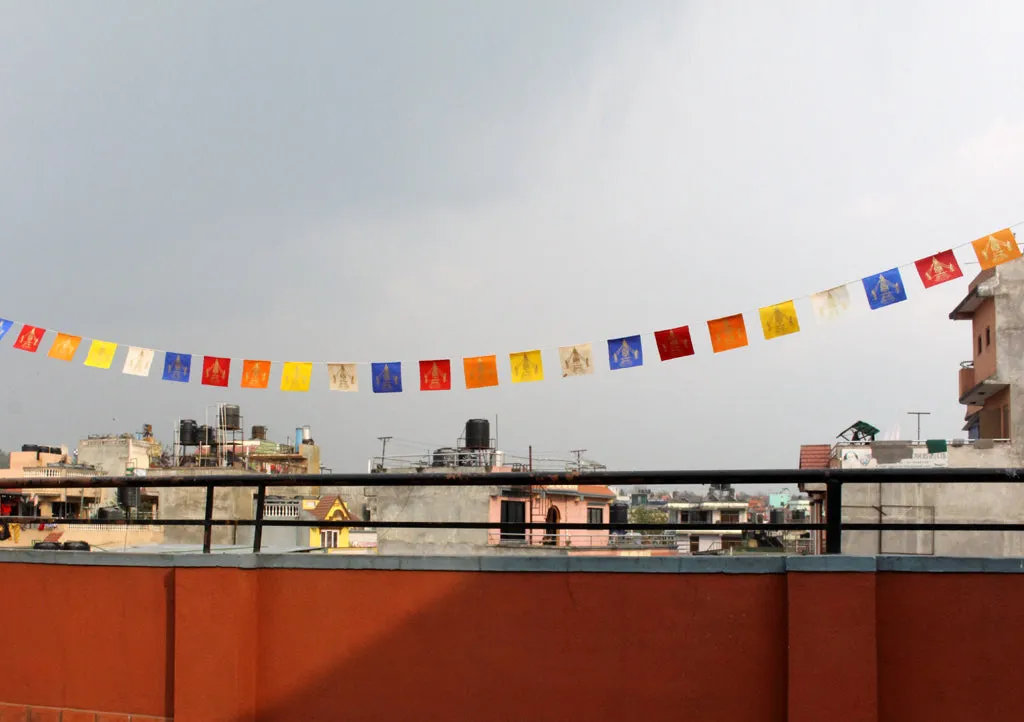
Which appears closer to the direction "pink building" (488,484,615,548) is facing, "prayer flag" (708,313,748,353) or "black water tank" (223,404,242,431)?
the prayer flag

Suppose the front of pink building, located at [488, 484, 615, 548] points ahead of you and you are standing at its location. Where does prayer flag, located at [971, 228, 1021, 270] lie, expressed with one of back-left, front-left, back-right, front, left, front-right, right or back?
front

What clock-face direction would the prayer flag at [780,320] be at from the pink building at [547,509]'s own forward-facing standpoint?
The prayer flag is roughly at 12 o'clock from the pink building.

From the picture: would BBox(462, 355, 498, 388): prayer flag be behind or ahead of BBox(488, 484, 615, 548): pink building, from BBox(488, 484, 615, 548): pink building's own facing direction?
ahead

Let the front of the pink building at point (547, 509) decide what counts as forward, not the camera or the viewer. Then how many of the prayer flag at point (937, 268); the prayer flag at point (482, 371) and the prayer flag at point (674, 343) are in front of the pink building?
3

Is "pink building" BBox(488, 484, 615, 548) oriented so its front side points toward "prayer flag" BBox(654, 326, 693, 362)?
yes

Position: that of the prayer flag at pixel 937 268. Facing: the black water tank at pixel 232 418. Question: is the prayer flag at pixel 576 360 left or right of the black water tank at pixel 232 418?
left

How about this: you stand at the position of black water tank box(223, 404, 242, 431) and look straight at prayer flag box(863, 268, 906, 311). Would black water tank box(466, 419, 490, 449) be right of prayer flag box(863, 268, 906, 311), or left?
left

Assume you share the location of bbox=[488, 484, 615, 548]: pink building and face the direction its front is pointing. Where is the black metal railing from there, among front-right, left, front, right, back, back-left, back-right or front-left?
front

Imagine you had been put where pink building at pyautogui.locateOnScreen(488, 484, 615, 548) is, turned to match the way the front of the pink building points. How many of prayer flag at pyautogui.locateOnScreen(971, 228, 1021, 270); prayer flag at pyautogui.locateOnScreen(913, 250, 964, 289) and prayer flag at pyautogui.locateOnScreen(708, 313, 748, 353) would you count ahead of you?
3

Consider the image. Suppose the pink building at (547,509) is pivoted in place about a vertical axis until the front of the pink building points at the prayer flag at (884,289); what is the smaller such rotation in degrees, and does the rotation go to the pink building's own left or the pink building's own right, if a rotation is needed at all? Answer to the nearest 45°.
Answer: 0° — it already faces it

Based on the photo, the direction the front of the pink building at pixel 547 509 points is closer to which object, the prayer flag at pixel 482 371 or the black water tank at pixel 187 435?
the prayer flag

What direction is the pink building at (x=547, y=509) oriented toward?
toward the camera

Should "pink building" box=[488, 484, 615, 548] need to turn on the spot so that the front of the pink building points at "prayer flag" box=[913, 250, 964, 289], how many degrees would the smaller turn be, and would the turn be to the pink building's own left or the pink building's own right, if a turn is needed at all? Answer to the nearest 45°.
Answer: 0° — it already faces it

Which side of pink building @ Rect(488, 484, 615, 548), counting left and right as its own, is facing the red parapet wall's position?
front
